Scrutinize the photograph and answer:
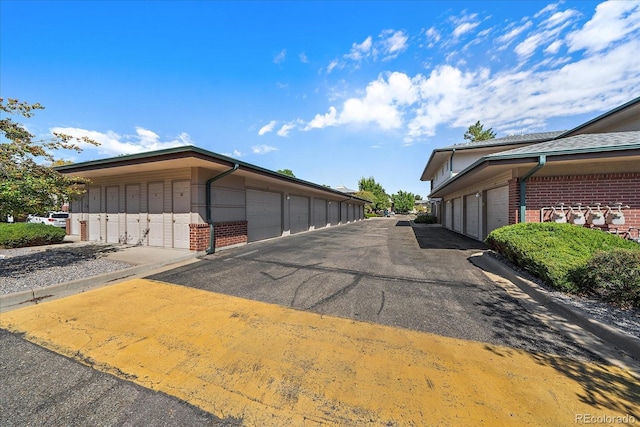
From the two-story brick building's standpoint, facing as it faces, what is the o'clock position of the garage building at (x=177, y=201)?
The garage building is roughly at 11 o'clock from the two-story brick building.

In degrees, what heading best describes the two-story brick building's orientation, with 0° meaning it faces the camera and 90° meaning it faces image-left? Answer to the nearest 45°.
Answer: approximately 90°

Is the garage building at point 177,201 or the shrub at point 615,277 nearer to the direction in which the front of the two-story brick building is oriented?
the garage building

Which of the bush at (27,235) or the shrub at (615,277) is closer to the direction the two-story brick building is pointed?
the bush

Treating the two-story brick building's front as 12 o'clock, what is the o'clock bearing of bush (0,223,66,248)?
The bush is roughly at 11 o'clock from the two-story brick building.

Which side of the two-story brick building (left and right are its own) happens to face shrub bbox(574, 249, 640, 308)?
left

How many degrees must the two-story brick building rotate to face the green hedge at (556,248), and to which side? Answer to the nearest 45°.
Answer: approximately 90° to its left
